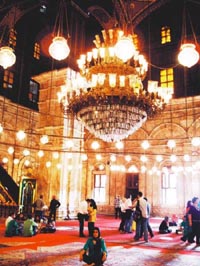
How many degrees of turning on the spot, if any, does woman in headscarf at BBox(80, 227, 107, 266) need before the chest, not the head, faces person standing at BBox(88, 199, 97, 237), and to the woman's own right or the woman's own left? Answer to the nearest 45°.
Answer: approximately 180°

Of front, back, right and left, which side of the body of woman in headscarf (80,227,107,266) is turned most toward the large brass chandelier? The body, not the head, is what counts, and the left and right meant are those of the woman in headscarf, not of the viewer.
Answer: back

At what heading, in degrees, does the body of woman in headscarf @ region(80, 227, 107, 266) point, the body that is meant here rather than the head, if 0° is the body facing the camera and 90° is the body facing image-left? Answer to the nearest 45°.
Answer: approximately 0°

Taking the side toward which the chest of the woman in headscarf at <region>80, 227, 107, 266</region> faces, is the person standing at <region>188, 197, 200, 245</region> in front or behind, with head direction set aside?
behind

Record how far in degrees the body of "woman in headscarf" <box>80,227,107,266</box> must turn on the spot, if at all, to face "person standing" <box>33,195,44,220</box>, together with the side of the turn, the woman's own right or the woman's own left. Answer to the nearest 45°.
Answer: approximately 180°

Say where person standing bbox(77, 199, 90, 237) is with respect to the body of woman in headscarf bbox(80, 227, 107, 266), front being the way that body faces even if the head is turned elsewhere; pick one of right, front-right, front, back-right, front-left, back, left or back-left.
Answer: back
